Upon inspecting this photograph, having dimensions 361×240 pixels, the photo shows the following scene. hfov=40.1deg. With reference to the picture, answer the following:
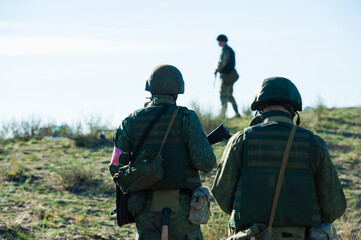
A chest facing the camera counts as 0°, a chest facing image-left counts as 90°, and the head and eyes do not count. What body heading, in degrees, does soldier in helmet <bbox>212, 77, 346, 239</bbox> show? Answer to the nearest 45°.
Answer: approximately 180°

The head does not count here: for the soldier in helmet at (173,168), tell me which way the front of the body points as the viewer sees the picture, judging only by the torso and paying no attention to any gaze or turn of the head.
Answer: away from the camera

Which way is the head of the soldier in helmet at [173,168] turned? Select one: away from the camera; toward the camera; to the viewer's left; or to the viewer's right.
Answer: away from the camera

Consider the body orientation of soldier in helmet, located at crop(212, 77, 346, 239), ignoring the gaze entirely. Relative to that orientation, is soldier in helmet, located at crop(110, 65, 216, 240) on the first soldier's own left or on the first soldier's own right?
on the first soldier's own left

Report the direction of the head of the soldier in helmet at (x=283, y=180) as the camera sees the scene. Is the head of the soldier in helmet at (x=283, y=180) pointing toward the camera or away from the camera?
away from the camera

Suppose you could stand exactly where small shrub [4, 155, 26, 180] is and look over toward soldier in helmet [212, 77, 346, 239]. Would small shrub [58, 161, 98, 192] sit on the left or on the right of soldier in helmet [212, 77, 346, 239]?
left

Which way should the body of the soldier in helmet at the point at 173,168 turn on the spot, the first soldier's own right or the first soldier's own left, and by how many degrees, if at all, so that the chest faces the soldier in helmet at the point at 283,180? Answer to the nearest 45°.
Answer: approximately 135° to the first soldier's own right

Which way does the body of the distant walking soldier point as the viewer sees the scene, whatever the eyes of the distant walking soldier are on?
to the viewer's left

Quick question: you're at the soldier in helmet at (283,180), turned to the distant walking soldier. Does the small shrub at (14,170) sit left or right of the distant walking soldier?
left
